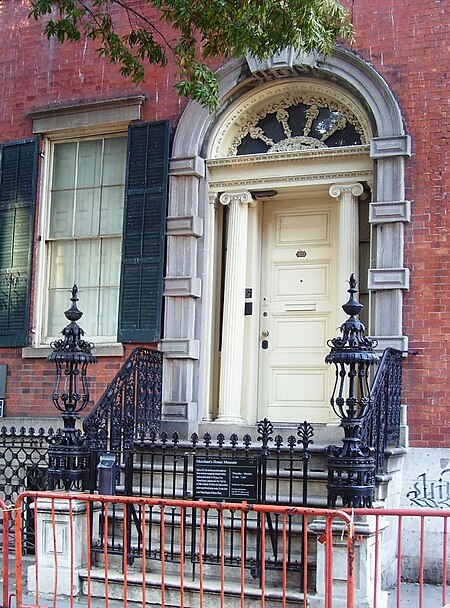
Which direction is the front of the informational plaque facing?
toward the camera

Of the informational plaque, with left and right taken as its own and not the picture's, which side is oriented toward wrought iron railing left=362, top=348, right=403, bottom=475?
left

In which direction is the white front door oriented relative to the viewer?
toward the camera

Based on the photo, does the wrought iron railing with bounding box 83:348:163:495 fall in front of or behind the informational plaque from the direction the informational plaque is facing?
behind

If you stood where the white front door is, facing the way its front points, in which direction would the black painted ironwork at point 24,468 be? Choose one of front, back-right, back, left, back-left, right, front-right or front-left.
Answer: right

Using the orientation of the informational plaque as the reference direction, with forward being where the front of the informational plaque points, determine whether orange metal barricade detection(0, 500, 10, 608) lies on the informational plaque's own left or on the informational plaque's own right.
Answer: on the informational plaque's own right

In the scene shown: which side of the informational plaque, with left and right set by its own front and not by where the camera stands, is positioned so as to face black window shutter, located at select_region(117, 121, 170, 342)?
back

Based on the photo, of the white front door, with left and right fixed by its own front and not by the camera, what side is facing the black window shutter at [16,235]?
right

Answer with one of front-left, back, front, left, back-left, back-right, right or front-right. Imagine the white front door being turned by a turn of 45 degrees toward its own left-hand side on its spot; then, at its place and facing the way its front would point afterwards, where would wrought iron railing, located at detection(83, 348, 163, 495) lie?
right

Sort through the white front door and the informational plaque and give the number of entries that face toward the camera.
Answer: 2

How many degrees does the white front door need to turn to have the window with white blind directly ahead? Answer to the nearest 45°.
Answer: approximately 90° to its right

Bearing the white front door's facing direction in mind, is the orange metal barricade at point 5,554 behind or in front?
in front

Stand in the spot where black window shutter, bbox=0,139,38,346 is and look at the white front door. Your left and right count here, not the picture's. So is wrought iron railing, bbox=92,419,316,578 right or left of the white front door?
right

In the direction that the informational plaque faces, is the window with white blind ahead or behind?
behind

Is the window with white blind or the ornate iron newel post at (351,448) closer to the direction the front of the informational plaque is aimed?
the ornate iron newel post

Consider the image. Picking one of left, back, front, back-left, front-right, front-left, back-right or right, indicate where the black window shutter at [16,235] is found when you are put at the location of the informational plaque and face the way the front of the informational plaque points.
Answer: back-right
